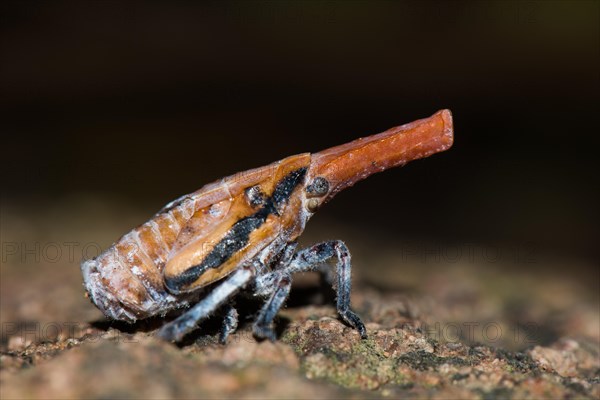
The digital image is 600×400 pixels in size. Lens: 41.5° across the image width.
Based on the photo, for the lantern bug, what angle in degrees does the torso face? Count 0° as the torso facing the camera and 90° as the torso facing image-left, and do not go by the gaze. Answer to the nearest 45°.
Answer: approximately 270°
